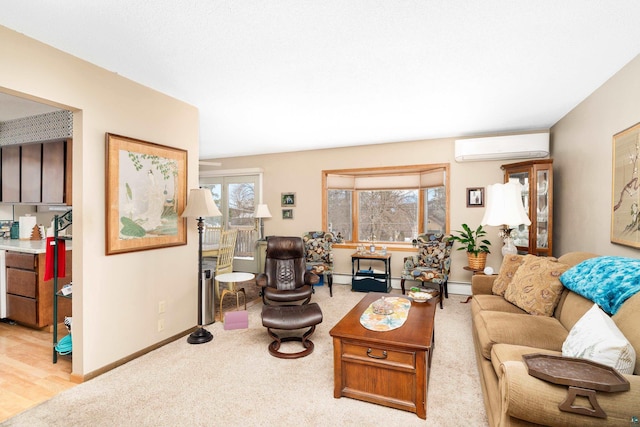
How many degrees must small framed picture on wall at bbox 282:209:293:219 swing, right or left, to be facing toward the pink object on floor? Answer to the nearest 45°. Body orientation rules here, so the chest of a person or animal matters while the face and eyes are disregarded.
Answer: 0° — it already faces it

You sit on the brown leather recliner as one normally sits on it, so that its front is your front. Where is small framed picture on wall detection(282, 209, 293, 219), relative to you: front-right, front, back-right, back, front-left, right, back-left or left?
back

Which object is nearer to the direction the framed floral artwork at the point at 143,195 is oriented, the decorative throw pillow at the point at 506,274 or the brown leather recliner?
the decorative throw pillow

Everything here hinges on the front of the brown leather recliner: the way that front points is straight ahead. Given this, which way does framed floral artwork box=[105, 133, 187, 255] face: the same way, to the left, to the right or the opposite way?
to the left

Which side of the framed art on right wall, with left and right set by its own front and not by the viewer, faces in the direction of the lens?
left
